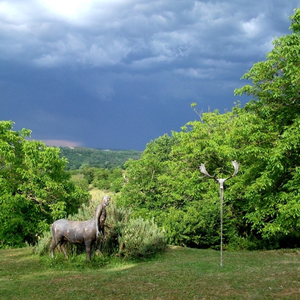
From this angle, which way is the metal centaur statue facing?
to the viewer's right

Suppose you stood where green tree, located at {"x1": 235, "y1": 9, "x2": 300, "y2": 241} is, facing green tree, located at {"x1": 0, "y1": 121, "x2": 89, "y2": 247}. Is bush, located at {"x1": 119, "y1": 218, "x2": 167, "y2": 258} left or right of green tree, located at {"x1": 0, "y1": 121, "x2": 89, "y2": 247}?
left

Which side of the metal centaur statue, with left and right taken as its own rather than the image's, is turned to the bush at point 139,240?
front

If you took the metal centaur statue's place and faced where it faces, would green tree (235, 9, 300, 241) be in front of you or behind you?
in front
